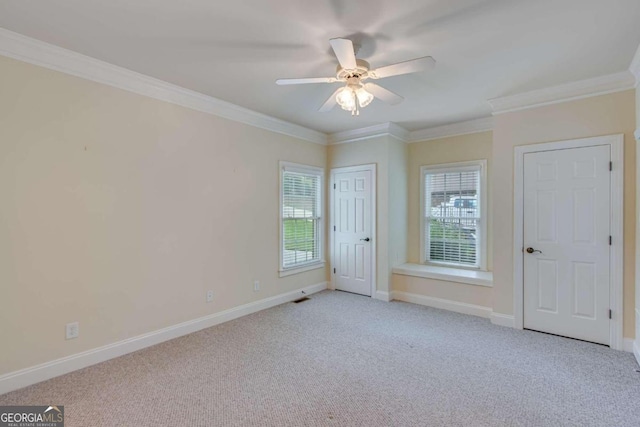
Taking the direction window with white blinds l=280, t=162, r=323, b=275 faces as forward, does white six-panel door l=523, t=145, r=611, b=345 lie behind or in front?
in front

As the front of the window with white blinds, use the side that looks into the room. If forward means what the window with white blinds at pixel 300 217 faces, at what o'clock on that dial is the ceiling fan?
The ceiling fan is roughly at 1 o'clock from the window with white blinds.

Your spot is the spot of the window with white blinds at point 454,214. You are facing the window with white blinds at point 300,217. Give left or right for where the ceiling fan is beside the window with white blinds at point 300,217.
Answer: left

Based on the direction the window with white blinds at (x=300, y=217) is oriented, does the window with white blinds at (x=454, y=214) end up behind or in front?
in front

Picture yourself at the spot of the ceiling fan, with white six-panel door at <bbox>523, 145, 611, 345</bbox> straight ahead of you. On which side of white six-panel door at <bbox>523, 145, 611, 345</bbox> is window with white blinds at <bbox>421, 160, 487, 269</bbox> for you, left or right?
left

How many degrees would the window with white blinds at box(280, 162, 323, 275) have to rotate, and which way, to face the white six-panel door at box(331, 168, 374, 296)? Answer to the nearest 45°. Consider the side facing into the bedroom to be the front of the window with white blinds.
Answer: approximately 45° to its left

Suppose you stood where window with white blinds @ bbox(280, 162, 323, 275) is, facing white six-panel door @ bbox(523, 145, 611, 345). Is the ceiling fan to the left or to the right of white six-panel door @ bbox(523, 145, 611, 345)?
right

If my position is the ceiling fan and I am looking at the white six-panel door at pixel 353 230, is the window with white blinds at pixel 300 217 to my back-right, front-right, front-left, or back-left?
front-left
